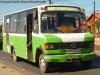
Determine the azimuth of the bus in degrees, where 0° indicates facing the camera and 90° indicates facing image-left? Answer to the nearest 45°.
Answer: approximately 315°
